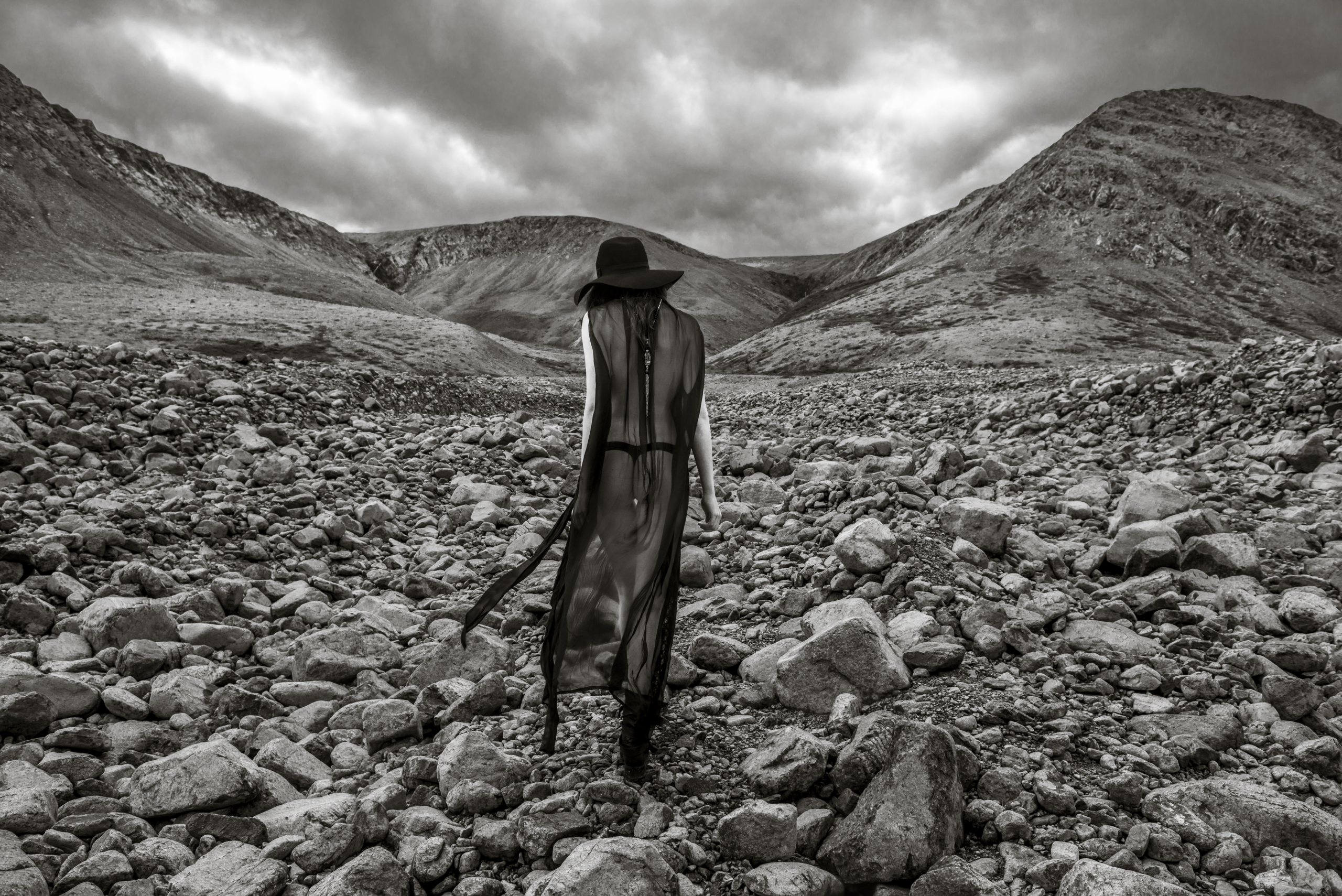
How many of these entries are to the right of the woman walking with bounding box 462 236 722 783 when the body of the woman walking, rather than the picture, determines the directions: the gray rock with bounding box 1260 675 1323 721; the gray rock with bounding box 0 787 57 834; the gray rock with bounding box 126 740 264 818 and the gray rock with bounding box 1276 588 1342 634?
2

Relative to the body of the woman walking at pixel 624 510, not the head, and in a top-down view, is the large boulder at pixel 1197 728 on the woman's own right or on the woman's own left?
on the woman's own right

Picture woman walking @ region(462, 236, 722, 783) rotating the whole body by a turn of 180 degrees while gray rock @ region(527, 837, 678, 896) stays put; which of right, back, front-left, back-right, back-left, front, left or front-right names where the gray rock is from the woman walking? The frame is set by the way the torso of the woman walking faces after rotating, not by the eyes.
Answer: front

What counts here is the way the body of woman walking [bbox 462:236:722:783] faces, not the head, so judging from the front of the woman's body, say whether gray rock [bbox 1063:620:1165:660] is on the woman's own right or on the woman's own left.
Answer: on the woman's own right

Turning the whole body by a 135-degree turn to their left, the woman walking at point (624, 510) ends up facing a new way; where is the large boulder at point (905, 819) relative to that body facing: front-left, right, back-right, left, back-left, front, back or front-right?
left

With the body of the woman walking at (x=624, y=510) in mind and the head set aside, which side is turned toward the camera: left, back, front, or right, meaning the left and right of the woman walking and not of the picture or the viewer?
back

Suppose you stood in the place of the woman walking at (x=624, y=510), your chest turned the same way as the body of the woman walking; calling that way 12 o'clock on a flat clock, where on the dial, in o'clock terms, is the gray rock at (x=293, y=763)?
The gray rock is roughly at 9 o'clock from the woman walking.

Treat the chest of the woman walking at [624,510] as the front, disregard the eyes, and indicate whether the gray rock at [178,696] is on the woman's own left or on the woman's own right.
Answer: on the woman's own left

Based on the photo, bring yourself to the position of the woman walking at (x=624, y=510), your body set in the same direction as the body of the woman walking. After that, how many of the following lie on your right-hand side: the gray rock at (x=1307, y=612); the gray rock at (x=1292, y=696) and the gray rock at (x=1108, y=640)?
3

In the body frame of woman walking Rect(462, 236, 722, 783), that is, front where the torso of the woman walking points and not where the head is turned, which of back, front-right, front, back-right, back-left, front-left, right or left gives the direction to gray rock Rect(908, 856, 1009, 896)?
back-right

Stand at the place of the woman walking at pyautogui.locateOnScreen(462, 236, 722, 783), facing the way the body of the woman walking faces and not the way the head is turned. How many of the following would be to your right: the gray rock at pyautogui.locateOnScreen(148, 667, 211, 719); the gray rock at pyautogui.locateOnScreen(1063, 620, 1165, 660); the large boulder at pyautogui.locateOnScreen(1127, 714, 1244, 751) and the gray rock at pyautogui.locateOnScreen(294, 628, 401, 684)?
2

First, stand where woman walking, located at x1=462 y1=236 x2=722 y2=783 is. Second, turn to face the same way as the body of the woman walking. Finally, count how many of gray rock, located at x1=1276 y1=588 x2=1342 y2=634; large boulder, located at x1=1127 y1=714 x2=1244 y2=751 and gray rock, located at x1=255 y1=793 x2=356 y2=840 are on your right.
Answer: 2
